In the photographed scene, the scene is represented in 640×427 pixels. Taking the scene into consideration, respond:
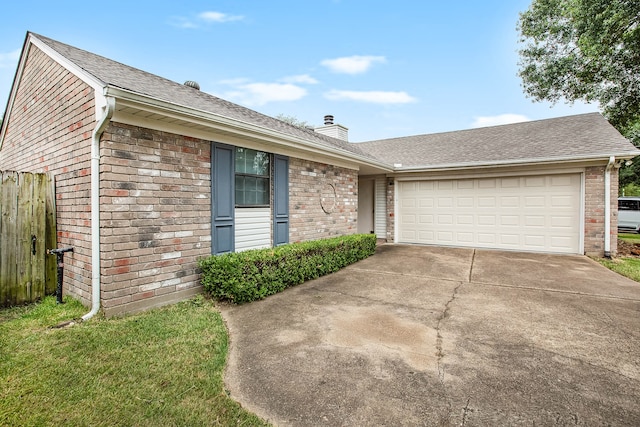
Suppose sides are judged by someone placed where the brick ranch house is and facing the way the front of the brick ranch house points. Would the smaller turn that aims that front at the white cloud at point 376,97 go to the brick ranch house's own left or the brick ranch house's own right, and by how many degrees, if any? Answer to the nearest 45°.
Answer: approximately 135° to the brick ranch house's own left

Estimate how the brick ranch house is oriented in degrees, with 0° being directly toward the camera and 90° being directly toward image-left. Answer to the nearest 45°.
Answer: approximately 315°

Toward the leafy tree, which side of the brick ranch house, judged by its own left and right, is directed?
left

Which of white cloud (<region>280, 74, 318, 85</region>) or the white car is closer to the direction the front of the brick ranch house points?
the white car

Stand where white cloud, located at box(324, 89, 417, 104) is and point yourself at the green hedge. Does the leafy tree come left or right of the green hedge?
left

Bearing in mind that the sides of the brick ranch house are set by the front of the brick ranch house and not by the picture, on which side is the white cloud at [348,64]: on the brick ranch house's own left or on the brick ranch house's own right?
on the brick ranch house's own left
